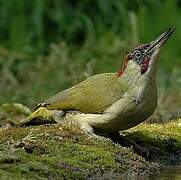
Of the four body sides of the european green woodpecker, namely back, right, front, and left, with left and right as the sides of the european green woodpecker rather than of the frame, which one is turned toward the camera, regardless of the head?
right
